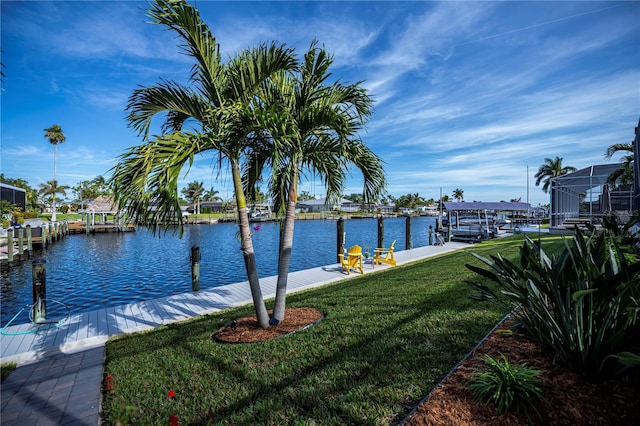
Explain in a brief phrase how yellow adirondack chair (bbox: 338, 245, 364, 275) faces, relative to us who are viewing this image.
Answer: facing away from the viewer and to the left of the viewer

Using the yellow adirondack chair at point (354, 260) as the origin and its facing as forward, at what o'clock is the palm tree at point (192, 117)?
The palm tree is roughly at 8 o'clock from the yellow adirondack chair.

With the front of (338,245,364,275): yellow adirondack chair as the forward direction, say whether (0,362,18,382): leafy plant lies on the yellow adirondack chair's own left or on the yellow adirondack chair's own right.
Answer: on the yellow adirondack chair's own left

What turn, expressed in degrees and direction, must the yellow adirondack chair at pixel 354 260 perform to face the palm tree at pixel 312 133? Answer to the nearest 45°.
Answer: approximately 135° to its left

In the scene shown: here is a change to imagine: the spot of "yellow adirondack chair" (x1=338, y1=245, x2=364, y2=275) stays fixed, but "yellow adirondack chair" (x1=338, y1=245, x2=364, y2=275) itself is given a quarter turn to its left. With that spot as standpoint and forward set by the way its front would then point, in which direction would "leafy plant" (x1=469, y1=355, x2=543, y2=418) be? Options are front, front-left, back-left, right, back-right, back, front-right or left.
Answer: front-left

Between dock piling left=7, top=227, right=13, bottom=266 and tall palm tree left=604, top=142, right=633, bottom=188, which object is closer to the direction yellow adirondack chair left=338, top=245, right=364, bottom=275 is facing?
the dock piling
